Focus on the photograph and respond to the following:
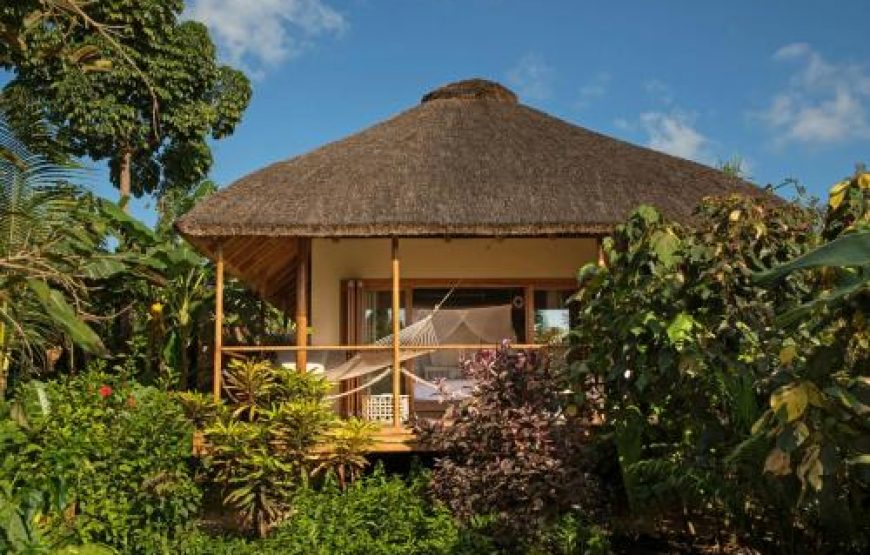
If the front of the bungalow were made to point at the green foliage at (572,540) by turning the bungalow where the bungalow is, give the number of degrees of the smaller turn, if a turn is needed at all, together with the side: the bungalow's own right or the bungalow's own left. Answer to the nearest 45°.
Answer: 0° — it already faces it

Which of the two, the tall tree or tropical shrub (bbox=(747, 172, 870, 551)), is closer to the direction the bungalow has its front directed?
the tropical shrub

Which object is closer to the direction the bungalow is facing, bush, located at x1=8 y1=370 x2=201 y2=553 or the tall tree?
the bush

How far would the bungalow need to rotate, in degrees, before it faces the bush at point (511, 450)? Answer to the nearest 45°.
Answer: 0° — it already faces it

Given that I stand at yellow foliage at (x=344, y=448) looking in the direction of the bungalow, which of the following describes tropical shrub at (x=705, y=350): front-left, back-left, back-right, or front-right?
back-right

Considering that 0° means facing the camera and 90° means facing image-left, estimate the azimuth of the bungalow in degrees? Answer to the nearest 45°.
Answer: approximately 0°
